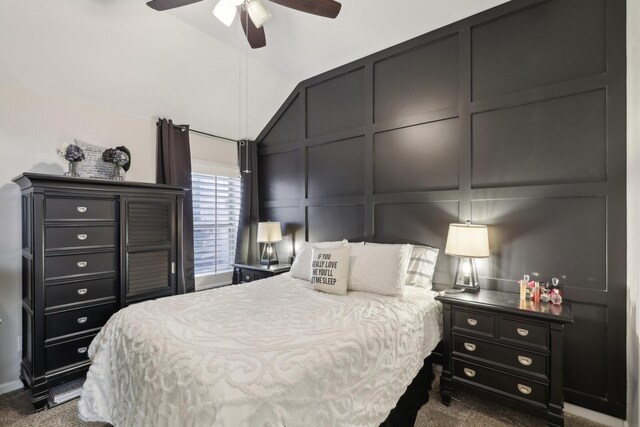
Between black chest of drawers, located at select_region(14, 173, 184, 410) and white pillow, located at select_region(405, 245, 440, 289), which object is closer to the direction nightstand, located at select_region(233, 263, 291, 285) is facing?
the black chest of drawers

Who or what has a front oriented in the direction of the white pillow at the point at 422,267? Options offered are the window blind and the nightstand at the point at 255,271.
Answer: the window blind

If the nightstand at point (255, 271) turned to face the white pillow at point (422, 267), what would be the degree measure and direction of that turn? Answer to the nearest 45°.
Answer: approximately 90° to its left

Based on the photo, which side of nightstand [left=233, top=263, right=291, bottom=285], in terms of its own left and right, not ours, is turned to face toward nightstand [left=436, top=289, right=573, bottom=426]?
left

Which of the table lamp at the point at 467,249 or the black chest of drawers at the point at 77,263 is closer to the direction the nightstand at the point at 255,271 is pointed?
the black chest of drawers

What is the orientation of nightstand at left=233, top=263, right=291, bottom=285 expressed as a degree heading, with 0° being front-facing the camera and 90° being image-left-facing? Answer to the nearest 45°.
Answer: approximately 45°
